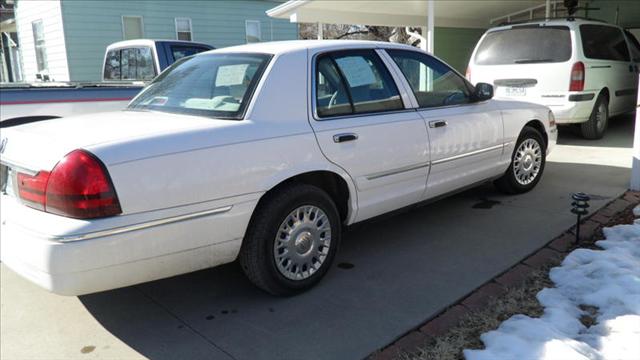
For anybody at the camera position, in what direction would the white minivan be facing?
facing away from the viewer and to the right of the viewer

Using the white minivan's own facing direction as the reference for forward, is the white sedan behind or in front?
behind

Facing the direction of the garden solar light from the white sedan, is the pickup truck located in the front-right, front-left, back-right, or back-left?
back-left

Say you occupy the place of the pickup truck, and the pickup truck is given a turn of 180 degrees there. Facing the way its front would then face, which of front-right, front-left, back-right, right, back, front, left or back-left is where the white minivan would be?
back-left

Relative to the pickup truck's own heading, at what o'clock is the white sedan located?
The white sedan is roughly at 4 o'clock from the pickup truck.

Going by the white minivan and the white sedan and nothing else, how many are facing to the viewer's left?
0

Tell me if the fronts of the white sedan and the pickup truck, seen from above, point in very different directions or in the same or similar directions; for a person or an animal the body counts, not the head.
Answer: same or similar directions

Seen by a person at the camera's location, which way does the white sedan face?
facing away from the viewer and to the right of the viewer

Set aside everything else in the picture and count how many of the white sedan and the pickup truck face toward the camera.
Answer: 0

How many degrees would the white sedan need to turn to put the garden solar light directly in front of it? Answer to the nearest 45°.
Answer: approximately 45° to its right

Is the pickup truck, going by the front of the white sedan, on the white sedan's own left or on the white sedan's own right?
on the white sedan's own left

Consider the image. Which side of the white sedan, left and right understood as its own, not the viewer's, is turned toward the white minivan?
front

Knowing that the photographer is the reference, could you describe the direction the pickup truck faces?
facing away from the viewer and to the right of the viewer

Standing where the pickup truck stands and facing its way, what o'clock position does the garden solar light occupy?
The garden solar light is roughly at 3 o'clock from the pickup truck.
